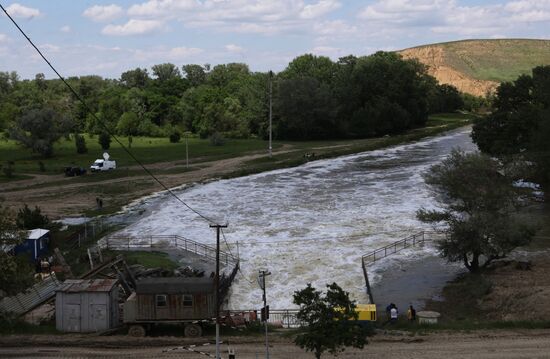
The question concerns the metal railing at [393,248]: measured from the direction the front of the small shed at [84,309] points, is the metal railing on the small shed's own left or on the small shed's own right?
on the small shed's own left

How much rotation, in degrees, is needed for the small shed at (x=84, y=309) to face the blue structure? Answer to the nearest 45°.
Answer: approximately 180°

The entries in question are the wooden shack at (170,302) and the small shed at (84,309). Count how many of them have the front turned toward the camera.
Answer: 2

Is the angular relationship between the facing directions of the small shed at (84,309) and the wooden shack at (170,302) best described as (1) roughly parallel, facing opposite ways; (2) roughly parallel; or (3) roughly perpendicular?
roughly parallel

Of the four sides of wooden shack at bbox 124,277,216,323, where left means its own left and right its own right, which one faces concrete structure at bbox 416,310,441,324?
left

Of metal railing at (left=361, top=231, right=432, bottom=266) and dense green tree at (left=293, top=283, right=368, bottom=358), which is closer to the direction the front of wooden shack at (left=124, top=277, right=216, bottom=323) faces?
the dense green tree

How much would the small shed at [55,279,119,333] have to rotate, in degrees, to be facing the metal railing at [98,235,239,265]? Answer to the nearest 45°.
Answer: approximately 180°

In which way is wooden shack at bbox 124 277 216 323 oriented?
toward the camera

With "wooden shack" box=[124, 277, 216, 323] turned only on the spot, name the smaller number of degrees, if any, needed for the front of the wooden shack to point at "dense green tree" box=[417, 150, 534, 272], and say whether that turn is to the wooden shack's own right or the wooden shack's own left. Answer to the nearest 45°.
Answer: approximately 135° to the wooden shack's own left

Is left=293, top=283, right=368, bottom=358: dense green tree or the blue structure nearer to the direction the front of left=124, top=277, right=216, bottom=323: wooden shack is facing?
the dense green tree

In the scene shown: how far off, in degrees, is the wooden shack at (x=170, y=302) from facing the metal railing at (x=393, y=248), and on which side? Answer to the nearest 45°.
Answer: approximately 135° to its left

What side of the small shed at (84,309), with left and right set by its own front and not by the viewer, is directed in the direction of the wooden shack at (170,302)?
left

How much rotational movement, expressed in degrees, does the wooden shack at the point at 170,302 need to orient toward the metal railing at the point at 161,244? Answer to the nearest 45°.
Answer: approximately 180°
